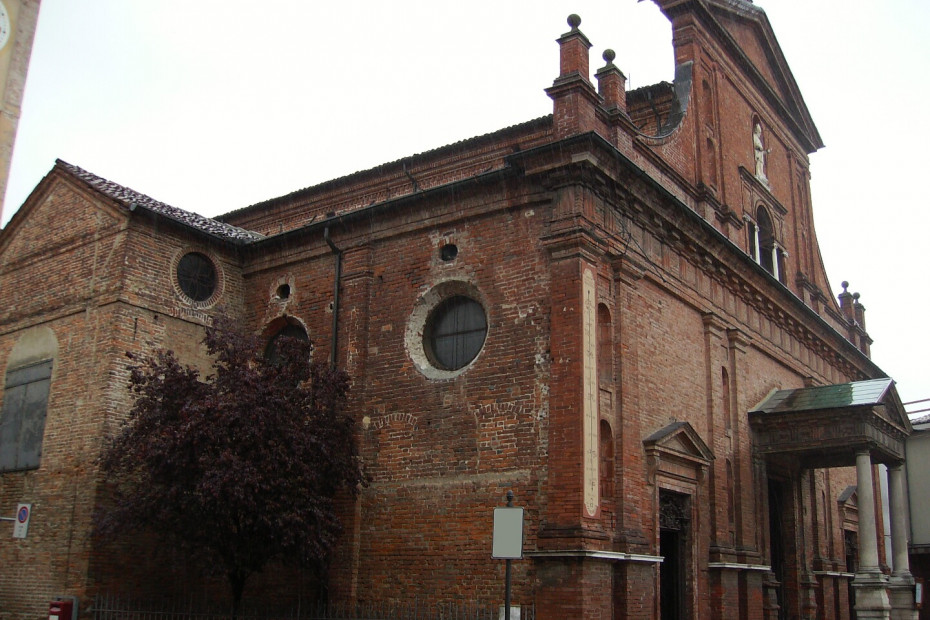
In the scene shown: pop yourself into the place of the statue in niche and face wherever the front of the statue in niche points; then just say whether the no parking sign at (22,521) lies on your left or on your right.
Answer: on your right

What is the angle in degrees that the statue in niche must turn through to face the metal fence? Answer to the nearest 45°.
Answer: approximately 90° to its right

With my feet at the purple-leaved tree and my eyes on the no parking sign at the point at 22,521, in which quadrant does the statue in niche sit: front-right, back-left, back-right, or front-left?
back-right

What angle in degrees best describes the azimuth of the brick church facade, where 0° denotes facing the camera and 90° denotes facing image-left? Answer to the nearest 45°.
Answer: approximately 315°

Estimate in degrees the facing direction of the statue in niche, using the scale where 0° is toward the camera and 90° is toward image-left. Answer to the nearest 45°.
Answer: approximately 315°
